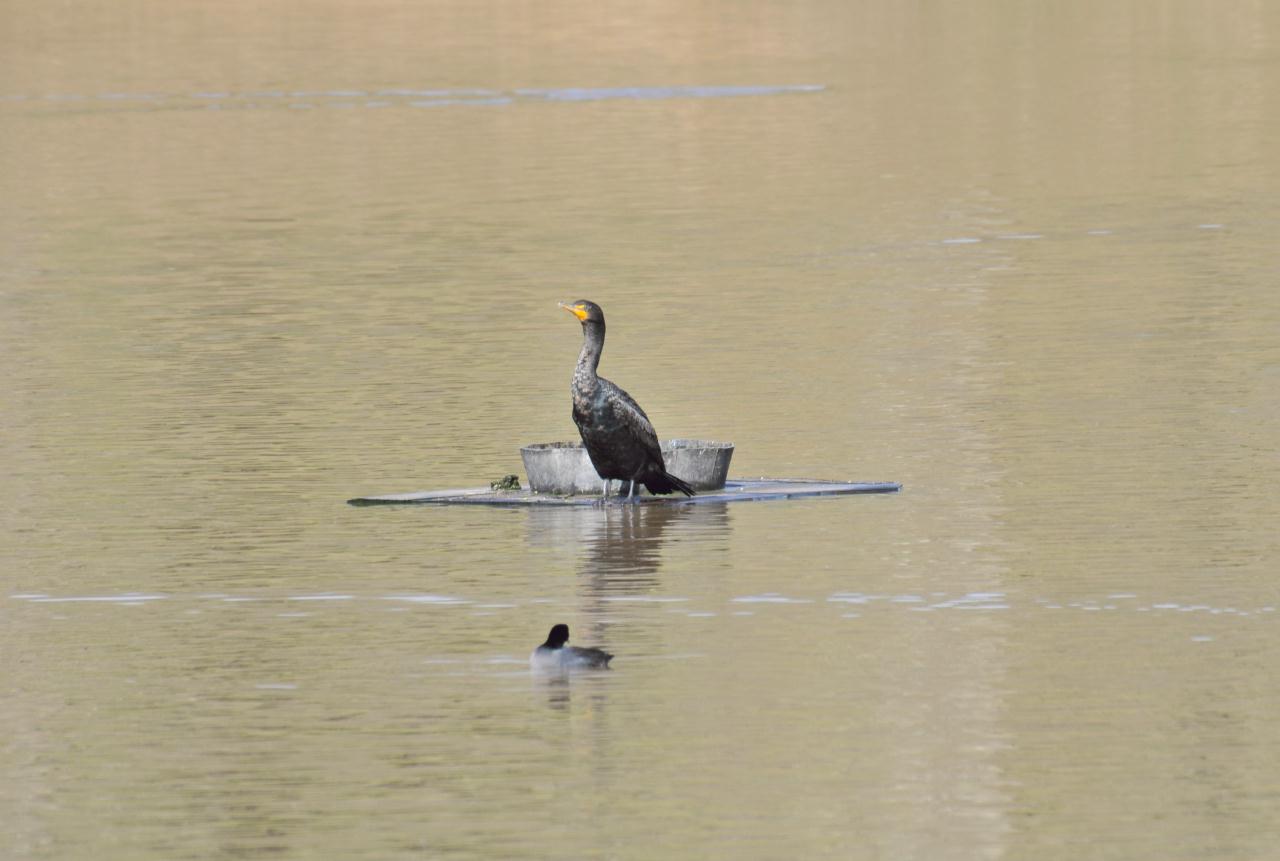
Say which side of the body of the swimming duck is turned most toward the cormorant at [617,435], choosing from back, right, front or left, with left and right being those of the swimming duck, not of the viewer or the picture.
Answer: right

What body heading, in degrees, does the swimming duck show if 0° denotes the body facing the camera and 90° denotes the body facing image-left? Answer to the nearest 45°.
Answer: approximately 90°
